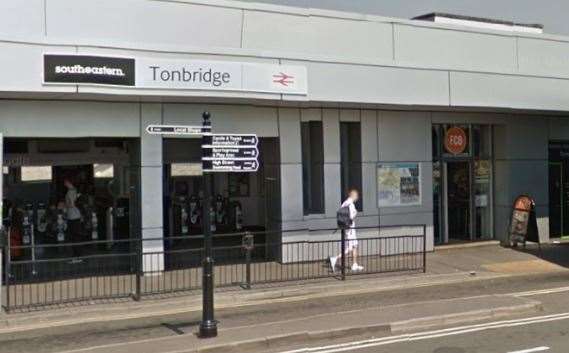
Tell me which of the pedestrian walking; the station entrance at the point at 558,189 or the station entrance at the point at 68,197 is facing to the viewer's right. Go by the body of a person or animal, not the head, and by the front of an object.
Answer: the pedestrian walking

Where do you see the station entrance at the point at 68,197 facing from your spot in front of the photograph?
facing the viewer

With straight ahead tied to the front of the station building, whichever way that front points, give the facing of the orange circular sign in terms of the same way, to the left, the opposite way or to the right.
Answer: the same way

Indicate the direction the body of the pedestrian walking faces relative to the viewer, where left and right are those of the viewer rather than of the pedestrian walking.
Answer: facing to the right of the viewer

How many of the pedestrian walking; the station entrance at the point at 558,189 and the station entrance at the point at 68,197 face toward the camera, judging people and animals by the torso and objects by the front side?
2

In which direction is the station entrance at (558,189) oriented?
toward the camera

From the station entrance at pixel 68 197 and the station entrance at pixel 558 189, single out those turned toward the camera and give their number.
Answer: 2

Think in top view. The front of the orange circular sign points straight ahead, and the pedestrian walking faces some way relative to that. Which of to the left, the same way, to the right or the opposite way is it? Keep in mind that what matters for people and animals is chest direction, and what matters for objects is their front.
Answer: to the left

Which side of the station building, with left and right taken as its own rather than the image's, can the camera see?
front

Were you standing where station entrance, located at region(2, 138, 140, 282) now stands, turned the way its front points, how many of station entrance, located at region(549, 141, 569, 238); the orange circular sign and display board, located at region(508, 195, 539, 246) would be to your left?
3

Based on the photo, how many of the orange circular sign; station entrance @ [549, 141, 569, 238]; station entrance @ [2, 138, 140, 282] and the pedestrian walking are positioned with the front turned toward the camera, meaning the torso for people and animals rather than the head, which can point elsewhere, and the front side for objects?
3

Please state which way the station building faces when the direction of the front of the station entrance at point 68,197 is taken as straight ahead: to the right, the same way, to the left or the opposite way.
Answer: the same way

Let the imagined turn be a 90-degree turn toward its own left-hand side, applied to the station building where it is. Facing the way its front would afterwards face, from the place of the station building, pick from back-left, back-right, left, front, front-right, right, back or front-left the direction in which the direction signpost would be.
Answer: right

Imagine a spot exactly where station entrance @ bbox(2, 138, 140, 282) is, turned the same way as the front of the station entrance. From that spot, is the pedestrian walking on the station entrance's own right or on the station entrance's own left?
on the station entrance's own left

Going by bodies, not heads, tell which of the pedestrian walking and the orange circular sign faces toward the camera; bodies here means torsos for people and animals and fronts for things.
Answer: the orange circular sign

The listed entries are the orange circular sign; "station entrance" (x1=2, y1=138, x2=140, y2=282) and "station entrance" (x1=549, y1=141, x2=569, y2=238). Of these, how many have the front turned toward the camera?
3

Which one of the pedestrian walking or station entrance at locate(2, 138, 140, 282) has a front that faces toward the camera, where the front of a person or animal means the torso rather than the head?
the station entrance
